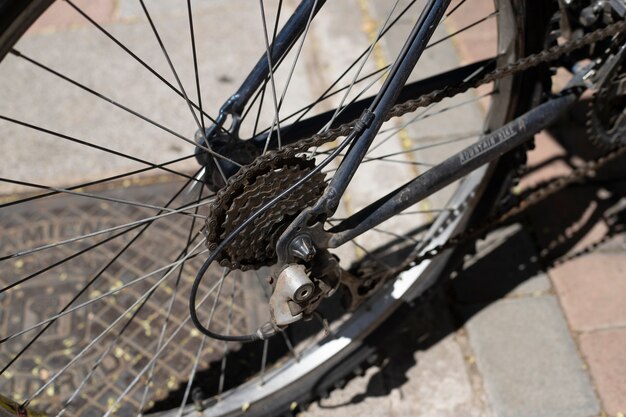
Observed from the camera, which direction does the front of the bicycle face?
facing away from the viewer and to the right of the viewer
